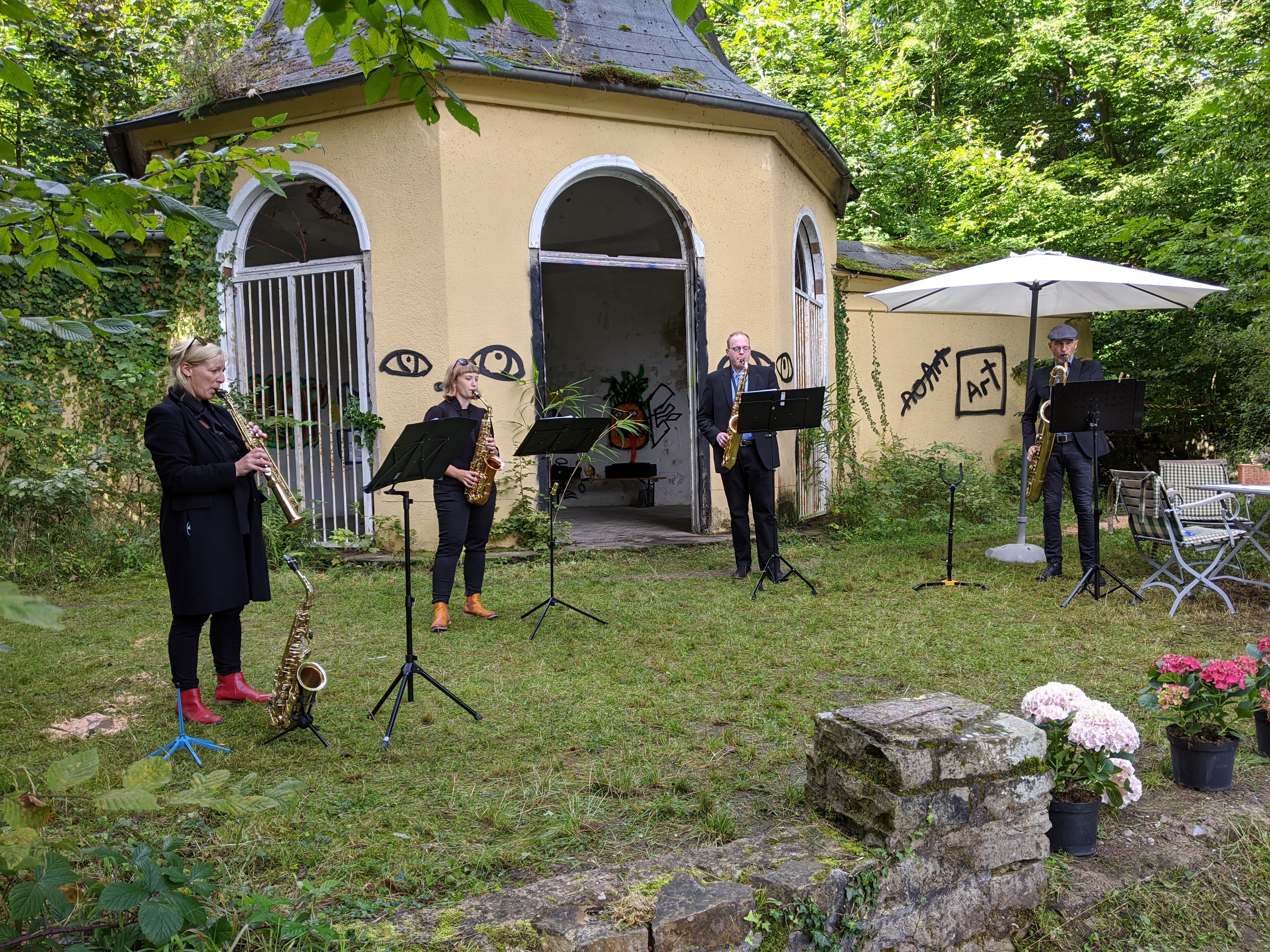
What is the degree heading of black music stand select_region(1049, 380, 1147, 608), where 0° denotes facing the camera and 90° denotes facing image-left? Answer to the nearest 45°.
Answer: approximately 180°

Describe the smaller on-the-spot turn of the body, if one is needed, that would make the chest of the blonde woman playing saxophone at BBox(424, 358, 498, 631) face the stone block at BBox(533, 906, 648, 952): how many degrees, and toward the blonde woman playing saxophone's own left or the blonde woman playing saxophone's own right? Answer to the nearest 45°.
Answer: approximately 45° to the blonde woman playing saxophone's own right

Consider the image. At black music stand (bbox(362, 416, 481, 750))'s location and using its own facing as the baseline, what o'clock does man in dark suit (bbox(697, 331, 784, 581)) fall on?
The man in dark suit is roughly at 3 o'clock from the black music stand.

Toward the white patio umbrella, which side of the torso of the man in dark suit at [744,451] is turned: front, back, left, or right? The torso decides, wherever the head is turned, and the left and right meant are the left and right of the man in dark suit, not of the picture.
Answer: left

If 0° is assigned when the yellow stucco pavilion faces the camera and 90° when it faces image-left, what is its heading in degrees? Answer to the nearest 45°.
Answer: approximately 0°

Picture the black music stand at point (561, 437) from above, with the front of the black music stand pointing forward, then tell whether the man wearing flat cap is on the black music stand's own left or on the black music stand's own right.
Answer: on the black music stand's own right

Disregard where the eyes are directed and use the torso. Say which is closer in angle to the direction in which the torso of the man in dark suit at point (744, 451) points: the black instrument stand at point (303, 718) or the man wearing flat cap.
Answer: the black instrument stand

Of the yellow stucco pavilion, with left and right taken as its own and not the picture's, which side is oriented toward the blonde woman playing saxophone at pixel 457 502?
front

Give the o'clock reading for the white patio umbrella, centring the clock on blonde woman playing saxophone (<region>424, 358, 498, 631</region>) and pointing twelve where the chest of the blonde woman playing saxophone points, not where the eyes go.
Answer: The white patio umbrella is roughly at 10 o'clock from the blonde woman playing saxophone.

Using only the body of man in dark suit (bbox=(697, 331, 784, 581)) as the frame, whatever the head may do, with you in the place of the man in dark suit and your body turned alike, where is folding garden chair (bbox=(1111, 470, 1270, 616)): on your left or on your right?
on your left

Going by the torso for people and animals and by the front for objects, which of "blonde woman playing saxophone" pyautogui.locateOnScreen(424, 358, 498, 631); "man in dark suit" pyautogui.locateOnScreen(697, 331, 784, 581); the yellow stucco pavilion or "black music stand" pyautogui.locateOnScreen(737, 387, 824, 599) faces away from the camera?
the black music stand

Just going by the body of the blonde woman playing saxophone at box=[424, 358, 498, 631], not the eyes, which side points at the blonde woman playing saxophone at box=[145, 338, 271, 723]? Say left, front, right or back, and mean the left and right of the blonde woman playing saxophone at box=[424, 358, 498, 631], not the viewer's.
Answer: right

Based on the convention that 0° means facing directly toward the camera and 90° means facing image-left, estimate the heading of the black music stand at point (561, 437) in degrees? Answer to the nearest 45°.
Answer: approximately 135°

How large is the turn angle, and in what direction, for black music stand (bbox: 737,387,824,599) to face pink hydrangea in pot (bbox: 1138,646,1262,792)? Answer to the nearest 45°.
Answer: approximately 135° to its right
